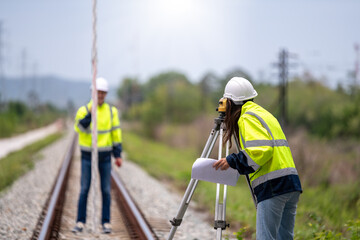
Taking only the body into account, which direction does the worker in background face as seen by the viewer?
toward the camera

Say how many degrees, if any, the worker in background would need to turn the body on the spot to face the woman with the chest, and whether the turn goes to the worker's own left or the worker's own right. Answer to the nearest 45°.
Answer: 0° — they already face them

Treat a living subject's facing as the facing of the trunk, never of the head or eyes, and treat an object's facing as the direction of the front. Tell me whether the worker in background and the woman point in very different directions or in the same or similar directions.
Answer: very different directions

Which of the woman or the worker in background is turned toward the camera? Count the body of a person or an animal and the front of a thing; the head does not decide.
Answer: the worker in background

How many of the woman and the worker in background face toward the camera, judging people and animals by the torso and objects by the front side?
1

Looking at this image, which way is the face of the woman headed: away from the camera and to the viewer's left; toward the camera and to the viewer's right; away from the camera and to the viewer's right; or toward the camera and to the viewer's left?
away from the camera and to the viewer's left

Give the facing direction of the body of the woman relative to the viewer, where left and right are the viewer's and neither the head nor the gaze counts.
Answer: facing away from the viewer and to the left of the viewer

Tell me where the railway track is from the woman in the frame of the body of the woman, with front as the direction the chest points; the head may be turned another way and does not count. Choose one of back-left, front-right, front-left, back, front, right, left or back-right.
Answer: front
